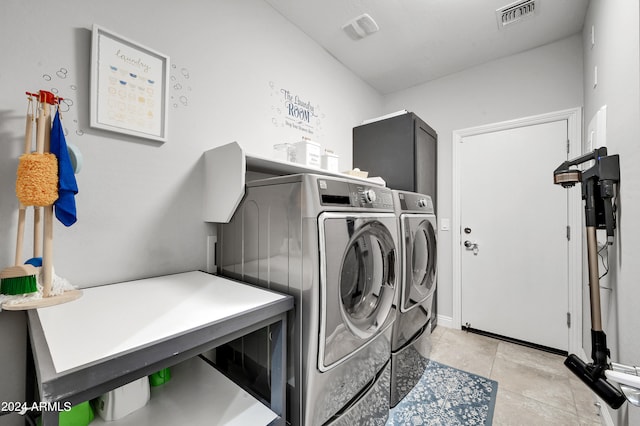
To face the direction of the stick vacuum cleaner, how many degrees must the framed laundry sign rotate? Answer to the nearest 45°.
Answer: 0° — it already faces it

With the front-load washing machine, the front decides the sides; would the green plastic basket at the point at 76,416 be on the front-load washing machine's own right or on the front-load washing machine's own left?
on the front-load washing machine's own right

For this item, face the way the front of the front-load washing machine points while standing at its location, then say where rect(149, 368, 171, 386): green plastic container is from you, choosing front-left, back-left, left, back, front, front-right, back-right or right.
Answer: back-right

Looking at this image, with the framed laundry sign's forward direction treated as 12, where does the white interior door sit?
The white interior door is roughly at 11 o'clock from the framed laundry sign.

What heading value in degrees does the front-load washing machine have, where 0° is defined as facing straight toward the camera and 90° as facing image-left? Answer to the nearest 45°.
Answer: approximately 315°

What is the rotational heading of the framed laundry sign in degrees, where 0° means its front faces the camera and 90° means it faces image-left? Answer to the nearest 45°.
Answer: approximately 315°
